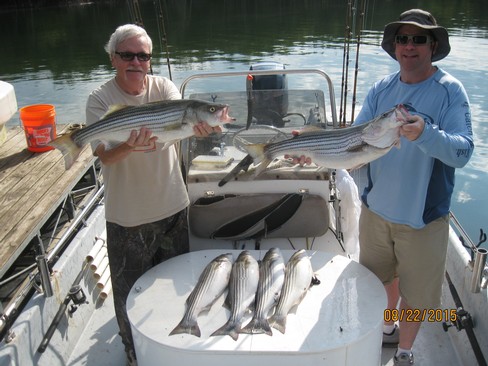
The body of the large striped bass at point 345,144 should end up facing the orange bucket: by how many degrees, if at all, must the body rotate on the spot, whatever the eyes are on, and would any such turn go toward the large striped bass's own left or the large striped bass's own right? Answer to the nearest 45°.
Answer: approximately 135° to the large striped bass's own left

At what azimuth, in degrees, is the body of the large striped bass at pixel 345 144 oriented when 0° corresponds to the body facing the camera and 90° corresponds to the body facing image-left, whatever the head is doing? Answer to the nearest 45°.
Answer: approximately 270°

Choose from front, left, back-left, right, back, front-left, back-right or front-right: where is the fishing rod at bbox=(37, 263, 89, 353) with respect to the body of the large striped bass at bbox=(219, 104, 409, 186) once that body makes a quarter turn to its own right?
right

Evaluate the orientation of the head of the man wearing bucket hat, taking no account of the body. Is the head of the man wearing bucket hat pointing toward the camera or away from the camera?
toward the camera

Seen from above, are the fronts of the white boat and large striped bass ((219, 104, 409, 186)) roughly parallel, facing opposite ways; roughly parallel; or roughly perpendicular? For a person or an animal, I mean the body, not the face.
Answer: roughly perpendicular
